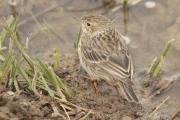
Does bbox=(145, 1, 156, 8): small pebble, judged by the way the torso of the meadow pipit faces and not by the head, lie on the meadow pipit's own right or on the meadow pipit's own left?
on the meadow pipit's own right
